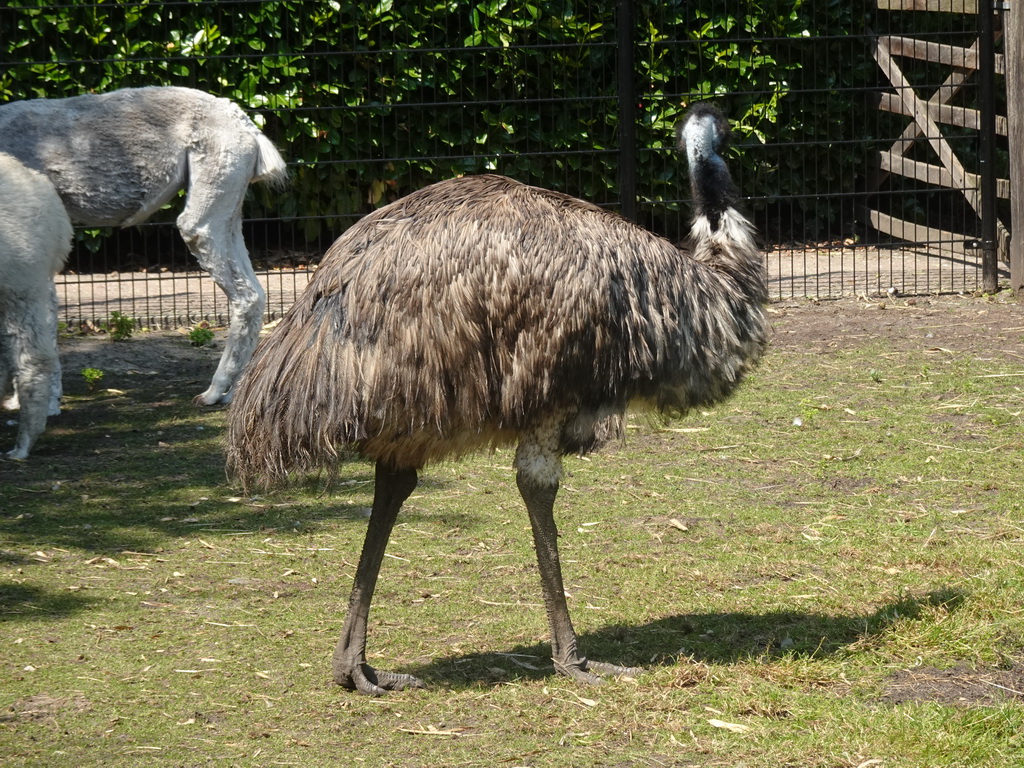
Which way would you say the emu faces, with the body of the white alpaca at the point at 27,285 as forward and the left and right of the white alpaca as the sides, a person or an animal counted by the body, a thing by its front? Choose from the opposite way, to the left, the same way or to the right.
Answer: the opposite way

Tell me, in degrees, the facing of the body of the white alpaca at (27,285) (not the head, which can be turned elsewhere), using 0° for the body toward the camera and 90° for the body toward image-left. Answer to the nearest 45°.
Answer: approximately 90°

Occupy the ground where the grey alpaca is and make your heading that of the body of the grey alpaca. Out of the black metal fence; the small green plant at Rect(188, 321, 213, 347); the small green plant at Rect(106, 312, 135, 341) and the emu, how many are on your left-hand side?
1

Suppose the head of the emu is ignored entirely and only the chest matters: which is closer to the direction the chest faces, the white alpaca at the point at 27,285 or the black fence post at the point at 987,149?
the black fence post

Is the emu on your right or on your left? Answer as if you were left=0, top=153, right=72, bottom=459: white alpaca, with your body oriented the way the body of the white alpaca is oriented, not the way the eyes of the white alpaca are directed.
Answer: on your left

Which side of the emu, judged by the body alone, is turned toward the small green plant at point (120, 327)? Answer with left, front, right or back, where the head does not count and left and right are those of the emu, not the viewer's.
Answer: left

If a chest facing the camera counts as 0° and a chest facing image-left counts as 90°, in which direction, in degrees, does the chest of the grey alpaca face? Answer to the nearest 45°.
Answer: approximately 90°

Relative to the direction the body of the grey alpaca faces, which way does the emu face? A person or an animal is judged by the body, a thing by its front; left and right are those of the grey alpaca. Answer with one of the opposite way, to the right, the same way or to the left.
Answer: the opposite way

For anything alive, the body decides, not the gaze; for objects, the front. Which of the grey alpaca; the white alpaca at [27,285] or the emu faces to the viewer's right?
the emu

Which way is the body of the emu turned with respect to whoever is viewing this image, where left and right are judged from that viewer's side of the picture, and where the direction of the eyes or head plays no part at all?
facing to the right of the viewer

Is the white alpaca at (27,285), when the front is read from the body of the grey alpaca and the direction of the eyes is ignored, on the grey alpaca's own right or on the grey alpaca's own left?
on the grey alpaca's own left

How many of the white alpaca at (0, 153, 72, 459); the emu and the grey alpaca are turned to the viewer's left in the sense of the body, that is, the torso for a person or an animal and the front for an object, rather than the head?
2

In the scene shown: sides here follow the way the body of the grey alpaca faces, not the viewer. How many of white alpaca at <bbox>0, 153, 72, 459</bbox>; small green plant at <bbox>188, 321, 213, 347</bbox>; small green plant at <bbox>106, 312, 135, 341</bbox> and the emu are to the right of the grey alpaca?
2
